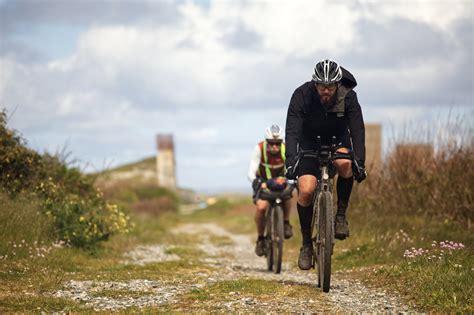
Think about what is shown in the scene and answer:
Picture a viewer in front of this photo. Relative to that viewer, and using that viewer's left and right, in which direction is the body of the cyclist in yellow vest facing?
facing the viewer

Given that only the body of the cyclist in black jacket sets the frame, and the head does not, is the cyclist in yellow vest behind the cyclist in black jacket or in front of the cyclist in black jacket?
behind

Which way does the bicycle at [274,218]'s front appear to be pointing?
toward the camera

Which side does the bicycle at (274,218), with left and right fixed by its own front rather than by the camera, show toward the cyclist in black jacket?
front

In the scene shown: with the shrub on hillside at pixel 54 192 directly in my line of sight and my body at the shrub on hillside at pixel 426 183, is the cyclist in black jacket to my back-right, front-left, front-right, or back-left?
front-left

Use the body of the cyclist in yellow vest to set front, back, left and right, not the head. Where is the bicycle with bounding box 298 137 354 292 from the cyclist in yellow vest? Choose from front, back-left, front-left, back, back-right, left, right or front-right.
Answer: front

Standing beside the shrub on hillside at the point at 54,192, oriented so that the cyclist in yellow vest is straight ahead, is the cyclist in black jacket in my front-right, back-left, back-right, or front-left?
front-right

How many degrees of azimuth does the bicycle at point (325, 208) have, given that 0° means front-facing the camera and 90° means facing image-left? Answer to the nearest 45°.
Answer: approximately 0°

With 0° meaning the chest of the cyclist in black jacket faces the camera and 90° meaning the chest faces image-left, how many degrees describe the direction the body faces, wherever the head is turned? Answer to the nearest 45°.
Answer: approximately 0°

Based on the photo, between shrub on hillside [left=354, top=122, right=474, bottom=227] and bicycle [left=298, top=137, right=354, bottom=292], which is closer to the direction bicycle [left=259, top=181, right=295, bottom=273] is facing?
the bicycle

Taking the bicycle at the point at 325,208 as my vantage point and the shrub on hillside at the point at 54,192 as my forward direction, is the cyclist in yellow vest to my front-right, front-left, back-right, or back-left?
front-right

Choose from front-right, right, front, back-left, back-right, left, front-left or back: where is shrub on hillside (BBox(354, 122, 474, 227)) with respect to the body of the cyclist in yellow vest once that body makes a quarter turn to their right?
back-right
